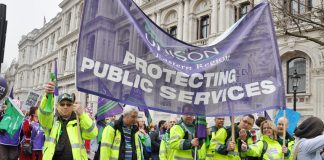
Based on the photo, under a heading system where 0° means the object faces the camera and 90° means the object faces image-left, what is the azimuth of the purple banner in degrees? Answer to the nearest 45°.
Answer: approximately 0°

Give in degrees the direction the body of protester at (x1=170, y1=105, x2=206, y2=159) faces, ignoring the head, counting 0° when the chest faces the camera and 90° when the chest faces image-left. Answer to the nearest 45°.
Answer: approximately 315°

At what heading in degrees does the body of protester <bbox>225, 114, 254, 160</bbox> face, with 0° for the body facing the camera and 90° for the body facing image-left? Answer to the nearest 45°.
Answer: approximately 45°

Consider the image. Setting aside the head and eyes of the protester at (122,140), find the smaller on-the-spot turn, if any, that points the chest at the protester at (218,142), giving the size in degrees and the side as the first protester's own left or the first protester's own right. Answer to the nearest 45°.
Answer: approximately 45° to the first protester's own left

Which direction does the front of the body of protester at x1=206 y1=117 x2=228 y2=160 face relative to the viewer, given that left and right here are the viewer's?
facing the viewer and to the right of the viewer

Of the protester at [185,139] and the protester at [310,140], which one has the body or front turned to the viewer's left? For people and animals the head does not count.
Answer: the protester at [310,140]

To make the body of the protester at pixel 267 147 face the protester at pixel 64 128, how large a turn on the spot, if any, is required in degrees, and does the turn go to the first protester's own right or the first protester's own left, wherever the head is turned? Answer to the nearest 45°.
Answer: approximately 45° to the first protester's own right
